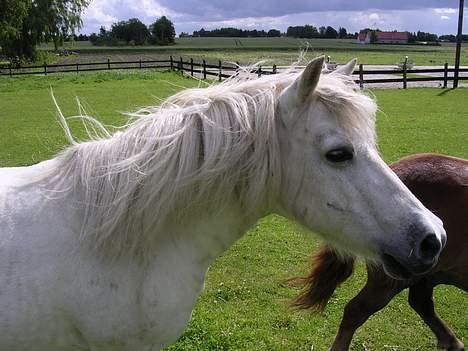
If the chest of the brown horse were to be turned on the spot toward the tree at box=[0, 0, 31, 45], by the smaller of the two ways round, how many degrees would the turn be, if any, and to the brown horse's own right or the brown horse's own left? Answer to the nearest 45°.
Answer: approximately 135° to the brown horse's own left

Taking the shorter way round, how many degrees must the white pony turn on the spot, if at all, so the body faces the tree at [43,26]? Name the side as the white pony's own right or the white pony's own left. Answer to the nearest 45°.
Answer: approximately 90° to the white pony's own left

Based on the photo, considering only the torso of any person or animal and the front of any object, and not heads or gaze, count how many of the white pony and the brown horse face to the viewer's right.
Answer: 2

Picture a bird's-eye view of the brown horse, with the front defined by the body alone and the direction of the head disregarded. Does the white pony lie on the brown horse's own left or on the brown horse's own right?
on the brown horse's own right

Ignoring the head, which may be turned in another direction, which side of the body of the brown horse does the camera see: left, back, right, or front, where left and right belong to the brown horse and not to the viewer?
right

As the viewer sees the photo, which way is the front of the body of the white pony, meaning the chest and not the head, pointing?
to the viewer's right

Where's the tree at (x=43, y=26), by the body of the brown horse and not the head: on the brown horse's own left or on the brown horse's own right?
on the brown horse's own left
